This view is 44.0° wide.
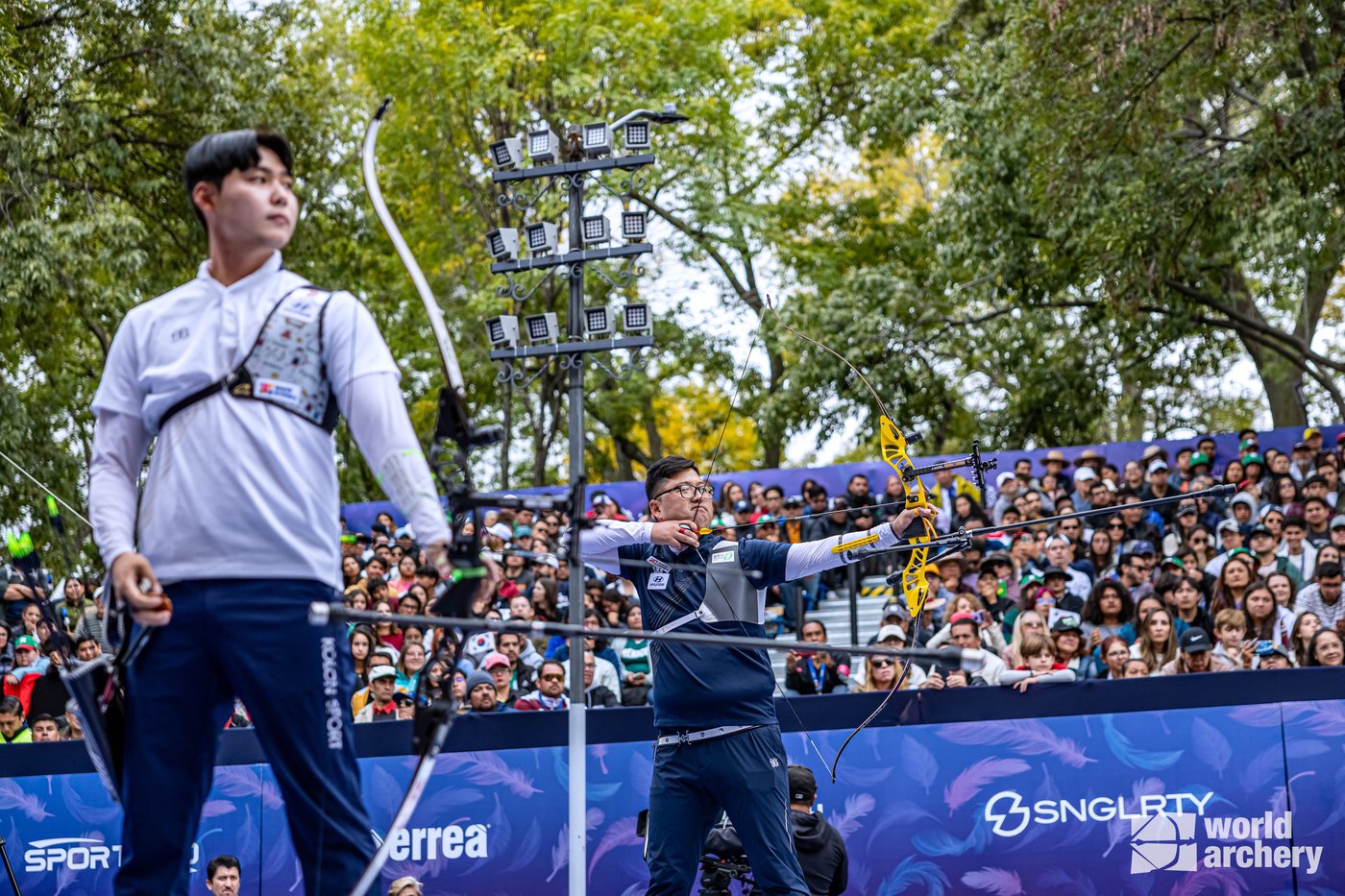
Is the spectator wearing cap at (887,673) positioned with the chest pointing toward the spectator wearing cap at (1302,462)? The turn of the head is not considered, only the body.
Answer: no

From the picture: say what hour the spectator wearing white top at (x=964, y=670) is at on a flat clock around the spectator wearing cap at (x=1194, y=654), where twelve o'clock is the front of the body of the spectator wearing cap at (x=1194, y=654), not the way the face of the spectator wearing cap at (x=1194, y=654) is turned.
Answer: the spectator wearing white top at (x=964, y=670) is roughly at 3 o'clock from the spectator wearing cap at (x=1194, y=654).

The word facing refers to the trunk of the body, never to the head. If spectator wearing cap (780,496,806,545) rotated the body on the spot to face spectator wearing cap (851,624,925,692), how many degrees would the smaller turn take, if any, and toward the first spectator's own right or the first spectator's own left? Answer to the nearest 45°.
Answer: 0° — they already face them

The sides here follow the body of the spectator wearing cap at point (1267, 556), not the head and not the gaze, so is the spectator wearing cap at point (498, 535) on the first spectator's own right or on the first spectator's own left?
on the first spectator's own right

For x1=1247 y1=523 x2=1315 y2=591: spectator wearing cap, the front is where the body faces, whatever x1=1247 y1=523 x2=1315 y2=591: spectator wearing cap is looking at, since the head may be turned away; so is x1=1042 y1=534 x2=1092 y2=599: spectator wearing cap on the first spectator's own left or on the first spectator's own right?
on the first spectator's own right

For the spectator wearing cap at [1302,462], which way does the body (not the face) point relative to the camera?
toward the camera

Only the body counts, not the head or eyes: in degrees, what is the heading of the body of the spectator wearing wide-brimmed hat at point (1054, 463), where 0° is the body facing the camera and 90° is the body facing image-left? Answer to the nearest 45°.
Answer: approximately 0°

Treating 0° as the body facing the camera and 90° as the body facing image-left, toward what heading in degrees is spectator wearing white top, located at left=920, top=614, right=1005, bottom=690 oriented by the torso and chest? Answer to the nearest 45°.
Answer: approximately 45°

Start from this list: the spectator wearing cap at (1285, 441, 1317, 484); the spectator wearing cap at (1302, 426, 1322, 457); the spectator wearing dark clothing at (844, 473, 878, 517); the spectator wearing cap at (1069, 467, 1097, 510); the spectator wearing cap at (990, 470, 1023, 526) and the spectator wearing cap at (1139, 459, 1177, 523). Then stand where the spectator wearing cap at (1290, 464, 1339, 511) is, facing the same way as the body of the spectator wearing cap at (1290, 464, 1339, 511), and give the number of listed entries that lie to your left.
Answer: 0

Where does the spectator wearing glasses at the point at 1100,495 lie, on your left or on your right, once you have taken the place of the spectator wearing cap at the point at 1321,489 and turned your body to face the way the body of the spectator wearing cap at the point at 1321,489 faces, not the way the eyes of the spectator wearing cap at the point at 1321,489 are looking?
on your right

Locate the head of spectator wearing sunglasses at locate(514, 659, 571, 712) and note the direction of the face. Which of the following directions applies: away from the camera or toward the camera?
toward the camera

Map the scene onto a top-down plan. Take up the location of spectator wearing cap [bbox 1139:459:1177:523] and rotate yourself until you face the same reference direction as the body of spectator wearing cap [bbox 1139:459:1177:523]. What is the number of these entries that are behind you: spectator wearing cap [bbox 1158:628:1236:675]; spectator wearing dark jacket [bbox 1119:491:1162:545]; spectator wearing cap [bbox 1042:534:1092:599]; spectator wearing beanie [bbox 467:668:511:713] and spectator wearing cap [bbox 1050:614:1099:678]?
0

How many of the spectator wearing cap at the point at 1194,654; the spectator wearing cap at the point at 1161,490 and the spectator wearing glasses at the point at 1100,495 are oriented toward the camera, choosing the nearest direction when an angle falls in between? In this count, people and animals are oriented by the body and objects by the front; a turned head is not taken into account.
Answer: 3

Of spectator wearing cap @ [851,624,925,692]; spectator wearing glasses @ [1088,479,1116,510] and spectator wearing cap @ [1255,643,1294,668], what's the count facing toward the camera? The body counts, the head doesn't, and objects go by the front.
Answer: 3

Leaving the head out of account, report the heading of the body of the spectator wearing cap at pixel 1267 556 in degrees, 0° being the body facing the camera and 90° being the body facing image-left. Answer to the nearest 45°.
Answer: approximately 45°

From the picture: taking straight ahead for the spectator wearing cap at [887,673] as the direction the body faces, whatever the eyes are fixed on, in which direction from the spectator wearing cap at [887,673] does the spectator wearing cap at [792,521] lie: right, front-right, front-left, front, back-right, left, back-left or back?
back

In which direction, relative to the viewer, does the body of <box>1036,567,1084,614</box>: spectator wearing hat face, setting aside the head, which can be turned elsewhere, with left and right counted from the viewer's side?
facing the viewer

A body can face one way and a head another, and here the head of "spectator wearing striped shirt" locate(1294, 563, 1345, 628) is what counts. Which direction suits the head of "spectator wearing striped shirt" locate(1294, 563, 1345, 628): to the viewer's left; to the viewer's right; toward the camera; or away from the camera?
toward the camera

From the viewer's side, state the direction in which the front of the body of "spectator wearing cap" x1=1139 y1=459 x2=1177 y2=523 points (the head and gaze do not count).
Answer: toward the camera

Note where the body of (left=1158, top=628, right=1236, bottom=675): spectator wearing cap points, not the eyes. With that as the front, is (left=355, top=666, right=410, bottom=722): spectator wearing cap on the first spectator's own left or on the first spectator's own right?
on the first spectator's own right

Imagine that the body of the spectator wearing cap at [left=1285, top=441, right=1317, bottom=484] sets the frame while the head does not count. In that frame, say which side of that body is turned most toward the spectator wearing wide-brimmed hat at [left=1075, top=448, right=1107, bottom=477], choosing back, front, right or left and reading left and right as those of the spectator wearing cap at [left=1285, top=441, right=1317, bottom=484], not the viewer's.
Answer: right

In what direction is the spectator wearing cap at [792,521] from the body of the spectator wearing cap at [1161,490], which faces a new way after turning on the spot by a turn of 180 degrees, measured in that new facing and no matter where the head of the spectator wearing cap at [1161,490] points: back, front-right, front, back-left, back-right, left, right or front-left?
left
